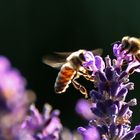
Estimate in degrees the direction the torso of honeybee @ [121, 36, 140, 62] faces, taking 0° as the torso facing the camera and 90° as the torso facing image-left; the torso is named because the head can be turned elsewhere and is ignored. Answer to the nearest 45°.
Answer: approximately 90°

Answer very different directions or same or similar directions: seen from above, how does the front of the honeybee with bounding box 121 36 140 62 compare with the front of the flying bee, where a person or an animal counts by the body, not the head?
very different directions

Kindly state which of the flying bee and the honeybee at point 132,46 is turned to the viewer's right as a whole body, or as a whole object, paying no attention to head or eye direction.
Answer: the flying bee

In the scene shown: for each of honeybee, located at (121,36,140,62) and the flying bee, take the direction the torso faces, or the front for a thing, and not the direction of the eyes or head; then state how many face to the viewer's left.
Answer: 1

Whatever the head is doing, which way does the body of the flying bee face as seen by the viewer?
to the viewer's right

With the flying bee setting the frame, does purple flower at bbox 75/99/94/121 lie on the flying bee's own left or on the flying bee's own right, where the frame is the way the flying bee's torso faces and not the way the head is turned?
on the flying bee's own right
